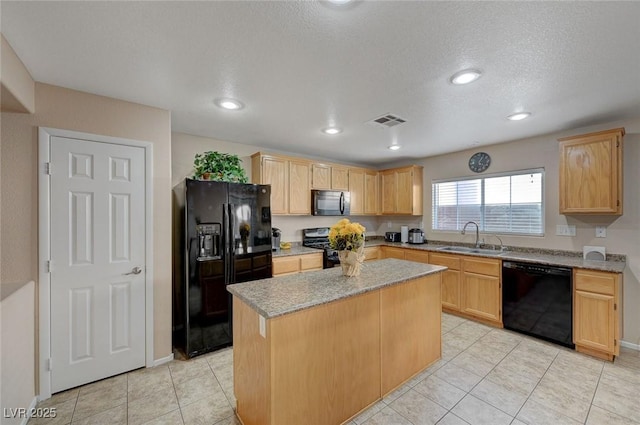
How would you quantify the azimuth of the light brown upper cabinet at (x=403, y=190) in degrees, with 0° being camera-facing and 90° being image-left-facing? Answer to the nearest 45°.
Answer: approximately 45°

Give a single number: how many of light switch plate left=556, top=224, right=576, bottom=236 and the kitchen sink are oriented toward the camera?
2

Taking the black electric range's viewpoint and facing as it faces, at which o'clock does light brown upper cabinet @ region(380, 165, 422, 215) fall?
The light brown upper cabinet is roughly at 10 o'clock from the black electric range.

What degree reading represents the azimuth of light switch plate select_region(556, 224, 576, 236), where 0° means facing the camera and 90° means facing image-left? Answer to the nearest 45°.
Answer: approximately 0°

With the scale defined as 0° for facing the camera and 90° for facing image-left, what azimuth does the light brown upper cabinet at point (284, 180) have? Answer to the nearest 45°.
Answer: approximately 315°

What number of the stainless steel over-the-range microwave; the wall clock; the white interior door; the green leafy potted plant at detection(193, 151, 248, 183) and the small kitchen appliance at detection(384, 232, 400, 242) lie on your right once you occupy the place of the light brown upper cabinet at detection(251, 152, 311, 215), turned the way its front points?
2

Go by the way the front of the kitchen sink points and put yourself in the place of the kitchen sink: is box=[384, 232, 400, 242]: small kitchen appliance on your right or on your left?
on your right
